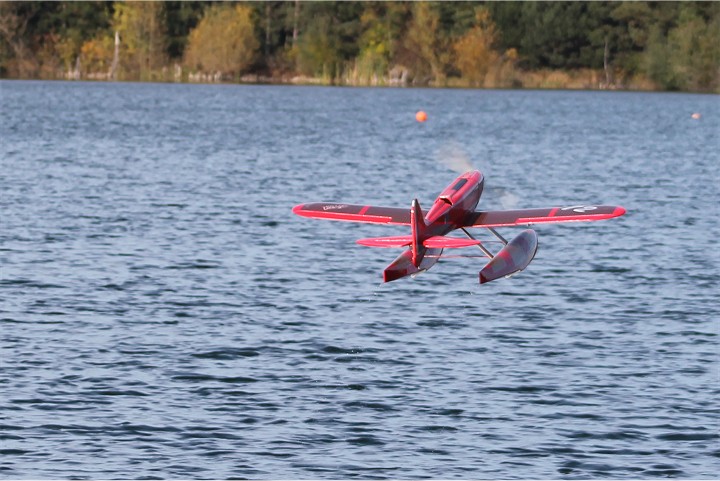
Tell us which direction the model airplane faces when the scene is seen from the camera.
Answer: facing away from the viewer and to the right of the viewer
